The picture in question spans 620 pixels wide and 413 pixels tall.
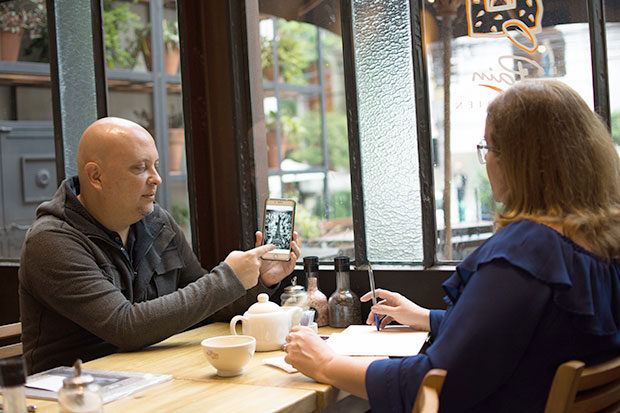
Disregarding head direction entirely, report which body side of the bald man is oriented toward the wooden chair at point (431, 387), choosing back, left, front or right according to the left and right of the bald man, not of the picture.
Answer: front

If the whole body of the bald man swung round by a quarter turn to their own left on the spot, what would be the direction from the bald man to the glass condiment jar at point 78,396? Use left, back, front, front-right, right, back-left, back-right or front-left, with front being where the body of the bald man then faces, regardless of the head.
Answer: back-right

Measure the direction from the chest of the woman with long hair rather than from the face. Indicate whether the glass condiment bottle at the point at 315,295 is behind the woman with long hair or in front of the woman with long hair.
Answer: in front

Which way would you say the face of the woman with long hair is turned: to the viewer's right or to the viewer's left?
to the viewer's left

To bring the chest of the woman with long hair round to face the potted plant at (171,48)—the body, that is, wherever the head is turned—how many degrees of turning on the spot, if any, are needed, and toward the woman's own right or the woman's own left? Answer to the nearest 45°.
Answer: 0° — they already face it

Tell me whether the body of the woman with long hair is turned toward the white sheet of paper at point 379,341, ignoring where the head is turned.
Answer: yes

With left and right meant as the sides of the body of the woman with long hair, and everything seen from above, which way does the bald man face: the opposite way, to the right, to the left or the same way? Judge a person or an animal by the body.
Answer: the opposite way

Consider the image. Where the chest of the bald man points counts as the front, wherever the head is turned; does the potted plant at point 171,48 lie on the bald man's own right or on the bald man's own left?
on the bald man's own left

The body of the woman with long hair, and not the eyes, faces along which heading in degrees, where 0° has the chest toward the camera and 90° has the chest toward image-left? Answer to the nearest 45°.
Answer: approximately 135°

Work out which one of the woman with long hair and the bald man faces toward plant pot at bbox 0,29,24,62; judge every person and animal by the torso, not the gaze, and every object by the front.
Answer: the woman with long hair

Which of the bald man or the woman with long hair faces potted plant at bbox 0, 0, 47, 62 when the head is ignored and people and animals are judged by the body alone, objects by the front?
the woman with long hair

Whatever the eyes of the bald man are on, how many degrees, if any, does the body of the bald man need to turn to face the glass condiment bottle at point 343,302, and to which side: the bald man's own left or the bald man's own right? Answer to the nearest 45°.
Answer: approximately 45° to the bald man's own left

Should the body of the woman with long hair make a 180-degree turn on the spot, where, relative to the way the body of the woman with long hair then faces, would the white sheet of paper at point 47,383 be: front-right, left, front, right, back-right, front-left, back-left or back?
back-right

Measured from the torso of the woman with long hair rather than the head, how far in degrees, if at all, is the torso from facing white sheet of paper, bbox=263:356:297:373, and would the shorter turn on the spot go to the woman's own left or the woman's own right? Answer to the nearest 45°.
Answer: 0° — they already face it

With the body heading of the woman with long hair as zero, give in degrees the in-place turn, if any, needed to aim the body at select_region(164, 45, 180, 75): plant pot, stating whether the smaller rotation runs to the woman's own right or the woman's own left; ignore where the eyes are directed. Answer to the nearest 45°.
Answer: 0° — they already face it

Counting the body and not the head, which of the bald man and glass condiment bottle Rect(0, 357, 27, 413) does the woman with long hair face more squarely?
the bald man

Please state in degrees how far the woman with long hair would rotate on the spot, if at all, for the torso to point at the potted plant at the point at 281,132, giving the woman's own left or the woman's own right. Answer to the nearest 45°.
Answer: approximately 45° to the woman's own right

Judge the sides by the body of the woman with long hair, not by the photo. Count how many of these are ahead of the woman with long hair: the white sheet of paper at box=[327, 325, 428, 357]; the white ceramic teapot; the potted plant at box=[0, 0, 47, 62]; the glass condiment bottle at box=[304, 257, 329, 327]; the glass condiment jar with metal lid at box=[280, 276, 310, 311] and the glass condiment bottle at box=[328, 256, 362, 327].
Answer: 6

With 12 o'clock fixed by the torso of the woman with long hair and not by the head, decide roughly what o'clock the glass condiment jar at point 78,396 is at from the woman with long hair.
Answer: The glass condiment jar is roughly at 10 o'clock from the woman with long hair.

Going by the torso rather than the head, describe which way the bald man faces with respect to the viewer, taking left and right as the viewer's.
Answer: facing the viewer and to the right of the viewer
